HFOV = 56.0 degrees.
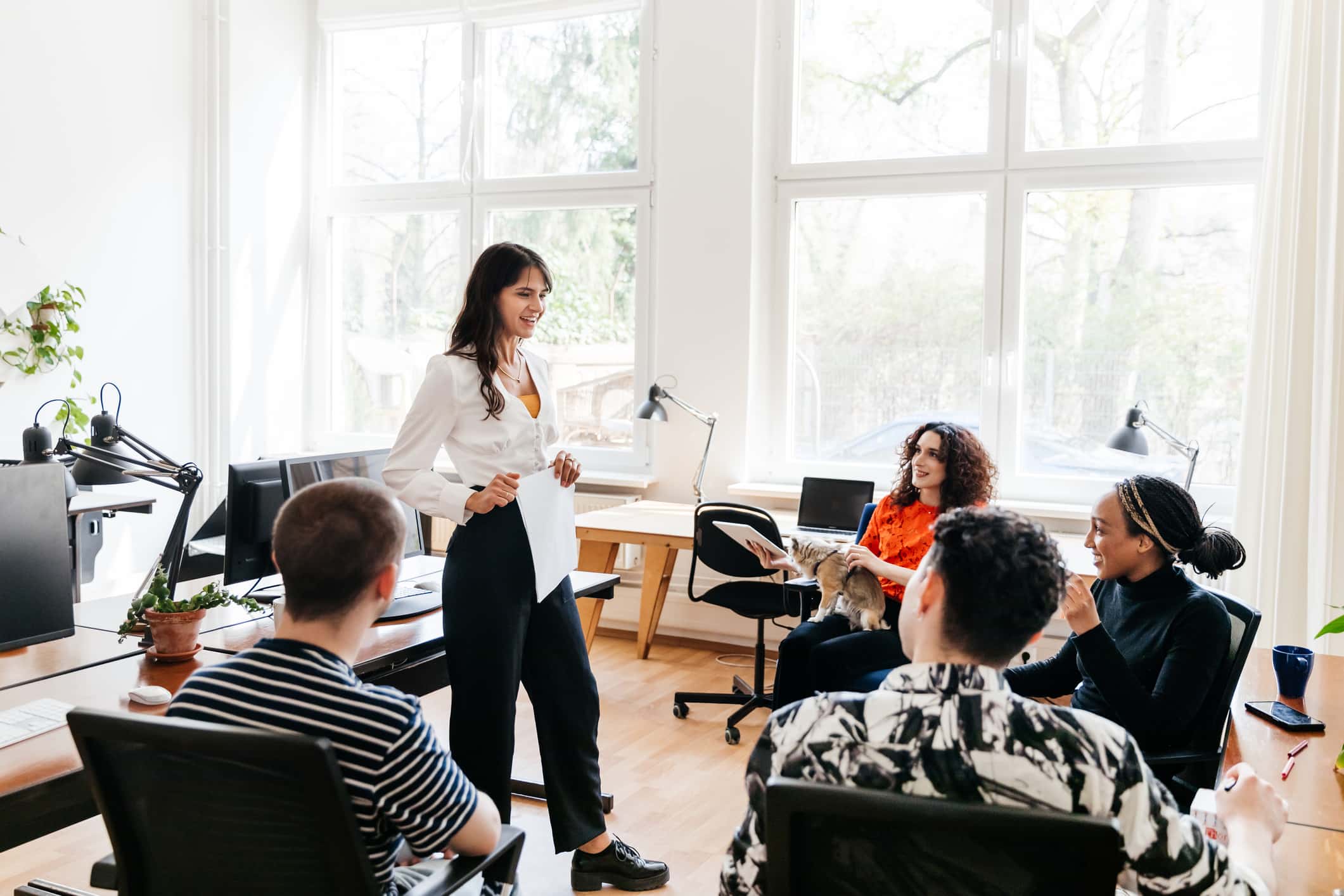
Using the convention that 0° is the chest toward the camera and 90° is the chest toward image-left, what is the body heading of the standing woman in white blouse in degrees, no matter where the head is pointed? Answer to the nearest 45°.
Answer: approximately 315°

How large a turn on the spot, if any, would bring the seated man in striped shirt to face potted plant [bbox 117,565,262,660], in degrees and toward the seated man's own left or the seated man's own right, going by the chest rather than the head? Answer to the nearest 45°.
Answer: approximately 45° to the seated man's own left

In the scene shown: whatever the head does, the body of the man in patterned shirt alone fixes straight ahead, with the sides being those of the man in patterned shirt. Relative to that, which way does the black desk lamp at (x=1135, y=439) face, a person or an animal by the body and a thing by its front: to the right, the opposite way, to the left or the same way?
to the left

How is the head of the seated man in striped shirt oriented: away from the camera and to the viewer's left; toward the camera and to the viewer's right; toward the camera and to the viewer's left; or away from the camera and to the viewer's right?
away from the camera and to the viewer's right

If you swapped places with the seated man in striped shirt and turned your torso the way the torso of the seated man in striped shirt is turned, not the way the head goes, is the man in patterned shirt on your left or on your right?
on your right

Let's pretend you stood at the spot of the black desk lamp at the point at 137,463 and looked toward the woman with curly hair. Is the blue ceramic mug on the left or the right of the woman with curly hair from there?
right

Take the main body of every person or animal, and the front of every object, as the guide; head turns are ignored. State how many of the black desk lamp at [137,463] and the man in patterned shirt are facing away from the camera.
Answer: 1

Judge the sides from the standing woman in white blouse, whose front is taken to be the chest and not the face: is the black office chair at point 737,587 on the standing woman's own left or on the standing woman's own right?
on the standing woman's own left

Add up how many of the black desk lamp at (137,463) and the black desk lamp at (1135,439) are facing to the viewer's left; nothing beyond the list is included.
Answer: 2

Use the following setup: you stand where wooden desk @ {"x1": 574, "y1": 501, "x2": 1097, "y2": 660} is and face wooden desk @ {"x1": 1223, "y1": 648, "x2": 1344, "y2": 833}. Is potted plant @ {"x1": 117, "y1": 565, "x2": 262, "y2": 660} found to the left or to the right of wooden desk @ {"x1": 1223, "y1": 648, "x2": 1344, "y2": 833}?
right

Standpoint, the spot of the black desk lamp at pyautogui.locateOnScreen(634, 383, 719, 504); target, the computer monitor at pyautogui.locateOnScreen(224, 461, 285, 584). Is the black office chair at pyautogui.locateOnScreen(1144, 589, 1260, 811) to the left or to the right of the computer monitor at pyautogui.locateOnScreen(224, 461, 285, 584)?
left

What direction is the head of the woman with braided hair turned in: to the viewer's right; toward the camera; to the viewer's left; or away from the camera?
to the viewer's left

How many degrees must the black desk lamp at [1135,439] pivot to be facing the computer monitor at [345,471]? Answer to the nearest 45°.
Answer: approximately 45° to its left

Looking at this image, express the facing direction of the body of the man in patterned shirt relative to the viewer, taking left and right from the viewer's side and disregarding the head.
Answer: facing away from the viewer

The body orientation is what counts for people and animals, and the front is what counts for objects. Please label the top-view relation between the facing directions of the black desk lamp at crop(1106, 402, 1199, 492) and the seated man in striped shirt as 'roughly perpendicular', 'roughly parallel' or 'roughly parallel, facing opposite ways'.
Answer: roughly perpendicular
